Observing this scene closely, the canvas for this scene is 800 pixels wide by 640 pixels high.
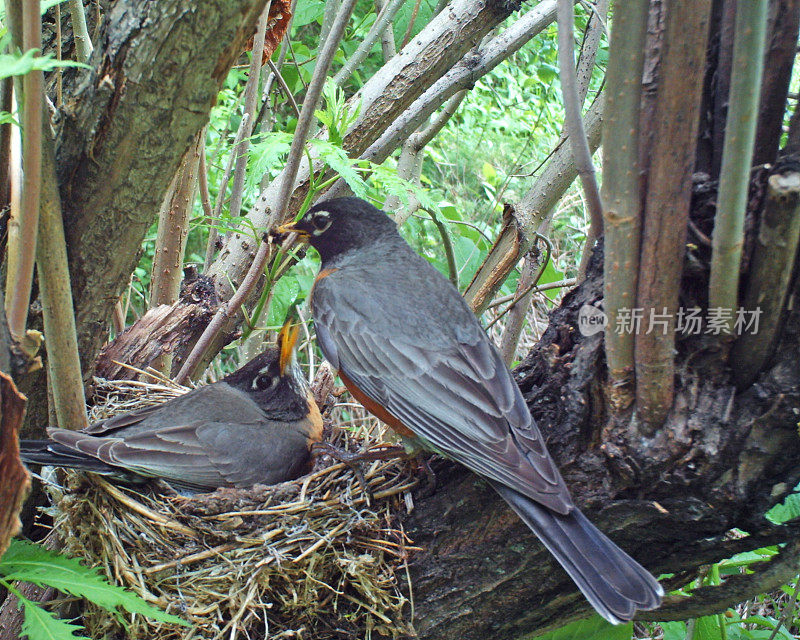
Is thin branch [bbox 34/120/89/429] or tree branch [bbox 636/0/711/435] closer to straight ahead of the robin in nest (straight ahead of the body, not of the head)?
the tree branch

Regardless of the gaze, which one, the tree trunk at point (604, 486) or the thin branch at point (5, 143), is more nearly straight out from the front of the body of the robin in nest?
the tree trunk

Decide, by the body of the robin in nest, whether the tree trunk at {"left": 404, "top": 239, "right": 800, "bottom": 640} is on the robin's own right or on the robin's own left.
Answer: on the robin's own left

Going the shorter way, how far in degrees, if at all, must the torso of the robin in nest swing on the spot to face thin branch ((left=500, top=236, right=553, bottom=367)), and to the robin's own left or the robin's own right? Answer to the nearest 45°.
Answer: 0° — it already faces it

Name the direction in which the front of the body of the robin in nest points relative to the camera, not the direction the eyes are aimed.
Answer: to the viewer's right

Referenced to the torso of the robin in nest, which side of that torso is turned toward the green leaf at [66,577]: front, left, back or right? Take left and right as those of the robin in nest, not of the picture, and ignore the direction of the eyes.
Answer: right
